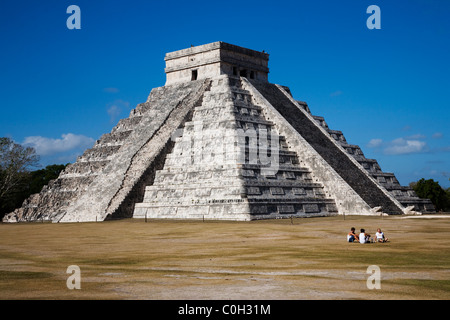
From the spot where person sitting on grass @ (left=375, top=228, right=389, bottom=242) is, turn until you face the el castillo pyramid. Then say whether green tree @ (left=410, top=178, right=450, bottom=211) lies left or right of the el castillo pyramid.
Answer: right
